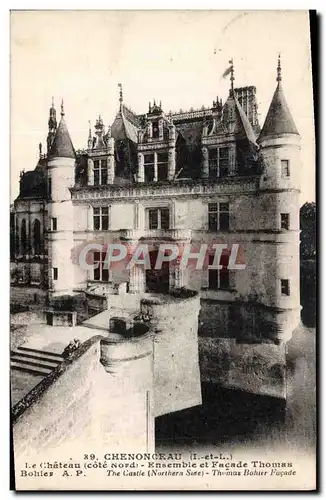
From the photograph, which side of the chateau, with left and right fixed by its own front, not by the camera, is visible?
front
